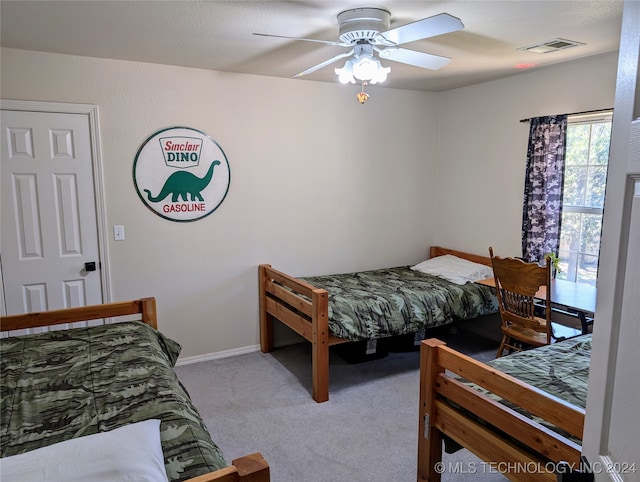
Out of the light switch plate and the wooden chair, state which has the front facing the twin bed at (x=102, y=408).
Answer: the light switch plate

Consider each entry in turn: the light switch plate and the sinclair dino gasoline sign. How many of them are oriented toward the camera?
2

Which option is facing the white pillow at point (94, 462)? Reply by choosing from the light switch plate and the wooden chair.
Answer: the light switch plate

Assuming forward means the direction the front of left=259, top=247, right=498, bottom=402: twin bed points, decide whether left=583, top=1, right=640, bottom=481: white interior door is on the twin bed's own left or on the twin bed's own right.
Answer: on the twin bed's own left

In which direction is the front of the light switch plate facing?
toward the camera

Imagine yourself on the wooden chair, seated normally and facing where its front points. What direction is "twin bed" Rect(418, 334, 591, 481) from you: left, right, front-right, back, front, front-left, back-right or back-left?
back-right

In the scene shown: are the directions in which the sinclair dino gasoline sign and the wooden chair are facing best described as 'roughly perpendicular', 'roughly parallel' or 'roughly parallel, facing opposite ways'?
roughly perpendicular

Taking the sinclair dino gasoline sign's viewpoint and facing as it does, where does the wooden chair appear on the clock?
The wooden chair is roughly at 10 o'clock from the sinclair dino gasoline sign.

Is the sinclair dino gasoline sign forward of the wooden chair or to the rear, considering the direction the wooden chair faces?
to the rear

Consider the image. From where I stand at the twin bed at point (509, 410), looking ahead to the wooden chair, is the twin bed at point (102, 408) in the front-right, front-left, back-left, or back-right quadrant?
back-left

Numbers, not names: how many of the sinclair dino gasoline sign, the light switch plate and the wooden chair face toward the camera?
2

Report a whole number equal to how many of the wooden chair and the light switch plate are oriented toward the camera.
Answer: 1

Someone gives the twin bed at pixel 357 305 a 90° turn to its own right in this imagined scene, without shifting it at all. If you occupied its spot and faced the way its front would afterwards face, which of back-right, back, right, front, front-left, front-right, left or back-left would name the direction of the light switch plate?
front-left
